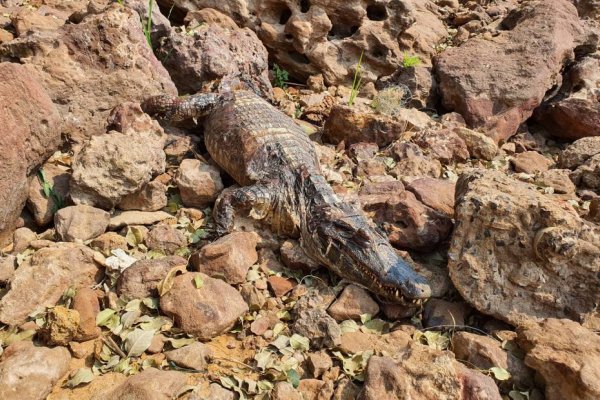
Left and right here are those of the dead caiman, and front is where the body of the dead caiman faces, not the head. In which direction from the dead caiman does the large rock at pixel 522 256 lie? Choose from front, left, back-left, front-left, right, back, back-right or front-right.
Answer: front

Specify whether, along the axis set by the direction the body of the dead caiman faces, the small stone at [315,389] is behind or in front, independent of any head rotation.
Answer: in front

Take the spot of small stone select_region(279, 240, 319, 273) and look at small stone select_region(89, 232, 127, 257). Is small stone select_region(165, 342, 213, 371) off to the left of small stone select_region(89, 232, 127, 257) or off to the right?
left

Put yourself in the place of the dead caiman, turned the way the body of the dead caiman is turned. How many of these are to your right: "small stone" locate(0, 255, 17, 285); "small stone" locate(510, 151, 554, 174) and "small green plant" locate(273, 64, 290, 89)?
1

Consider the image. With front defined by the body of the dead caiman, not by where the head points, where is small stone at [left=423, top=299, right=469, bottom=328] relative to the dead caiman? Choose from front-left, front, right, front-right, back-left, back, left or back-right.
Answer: front

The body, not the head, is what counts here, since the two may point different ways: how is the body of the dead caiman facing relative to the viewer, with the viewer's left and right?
facing the viewer and to the right of the viewer

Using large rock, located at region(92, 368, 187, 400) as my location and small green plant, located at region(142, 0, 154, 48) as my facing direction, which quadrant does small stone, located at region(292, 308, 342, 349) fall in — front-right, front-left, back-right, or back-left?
front-right

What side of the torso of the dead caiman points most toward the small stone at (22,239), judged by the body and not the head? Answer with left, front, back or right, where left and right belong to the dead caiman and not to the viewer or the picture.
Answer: right

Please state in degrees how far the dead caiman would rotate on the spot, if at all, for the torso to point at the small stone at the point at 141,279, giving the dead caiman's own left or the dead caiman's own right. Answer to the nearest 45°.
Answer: approximately 90° to the dead caiman's own right

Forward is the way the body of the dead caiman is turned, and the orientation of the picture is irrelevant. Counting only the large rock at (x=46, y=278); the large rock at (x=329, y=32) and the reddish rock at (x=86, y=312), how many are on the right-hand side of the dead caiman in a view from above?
2

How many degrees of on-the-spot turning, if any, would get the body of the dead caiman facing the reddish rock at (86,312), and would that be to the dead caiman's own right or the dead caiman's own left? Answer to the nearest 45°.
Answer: approximately 90° to the dead caiman's own right

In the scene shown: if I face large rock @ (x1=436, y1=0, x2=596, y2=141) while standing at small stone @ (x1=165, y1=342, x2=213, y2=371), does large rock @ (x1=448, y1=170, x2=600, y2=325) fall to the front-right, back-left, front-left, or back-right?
front-right

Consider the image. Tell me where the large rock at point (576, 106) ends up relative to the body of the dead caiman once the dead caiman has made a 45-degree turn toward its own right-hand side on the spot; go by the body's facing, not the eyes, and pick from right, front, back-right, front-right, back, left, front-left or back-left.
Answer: back-left

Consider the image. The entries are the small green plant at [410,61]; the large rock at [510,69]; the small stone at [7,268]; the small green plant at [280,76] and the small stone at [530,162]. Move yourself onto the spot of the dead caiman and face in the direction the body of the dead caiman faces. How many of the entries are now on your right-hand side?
1

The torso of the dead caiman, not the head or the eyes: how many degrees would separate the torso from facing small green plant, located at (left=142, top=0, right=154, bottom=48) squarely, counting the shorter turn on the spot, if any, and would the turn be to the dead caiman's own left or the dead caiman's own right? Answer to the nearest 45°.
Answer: approximately 180°

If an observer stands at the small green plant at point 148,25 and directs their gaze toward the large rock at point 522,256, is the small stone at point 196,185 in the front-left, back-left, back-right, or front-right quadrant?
front-right

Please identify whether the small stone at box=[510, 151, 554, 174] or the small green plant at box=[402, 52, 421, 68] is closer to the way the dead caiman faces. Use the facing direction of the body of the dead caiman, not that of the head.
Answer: the small stone

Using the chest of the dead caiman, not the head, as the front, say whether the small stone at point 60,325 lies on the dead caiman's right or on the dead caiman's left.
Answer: on the dead caiman's right
